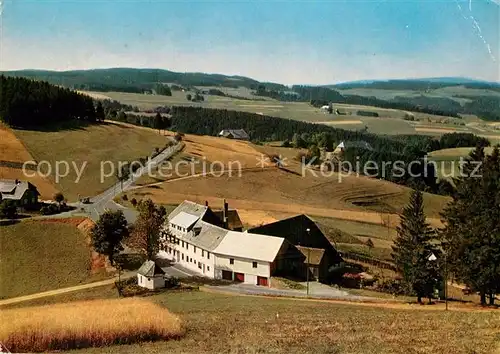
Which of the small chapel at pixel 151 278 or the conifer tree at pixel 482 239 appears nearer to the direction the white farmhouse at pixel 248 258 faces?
the small chapel

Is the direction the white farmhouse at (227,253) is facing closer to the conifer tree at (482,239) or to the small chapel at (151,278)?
the small chapel

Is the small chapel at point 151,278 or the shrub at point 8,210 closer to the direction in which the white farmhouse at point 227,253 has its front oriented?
the small chapel

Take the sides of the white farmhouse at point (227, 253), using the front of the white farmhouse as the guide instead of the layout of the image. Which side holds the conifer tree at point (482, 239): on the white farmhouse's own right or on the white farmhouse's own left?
on the white farmhouse's own left

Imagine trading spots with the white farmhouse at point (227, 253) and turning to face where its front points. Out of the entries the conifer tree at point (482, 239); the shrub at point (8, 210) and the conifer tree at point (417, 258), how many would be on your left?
2

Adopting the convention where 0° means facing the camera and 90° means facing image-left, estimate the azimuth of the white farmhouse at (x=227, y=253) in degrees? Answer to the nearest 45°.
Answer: approximately 45°

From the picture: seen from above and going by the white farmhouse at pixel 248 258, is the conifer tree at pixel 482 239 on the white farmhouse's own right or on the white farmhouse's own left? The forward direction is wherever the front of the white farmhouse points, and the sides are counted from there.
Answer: on the white farmhouse's own left

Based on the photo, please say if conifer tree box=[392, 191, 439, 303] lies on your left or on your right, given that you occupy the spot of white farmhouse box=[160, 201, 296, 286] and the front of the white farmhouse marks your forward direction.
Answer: on your left

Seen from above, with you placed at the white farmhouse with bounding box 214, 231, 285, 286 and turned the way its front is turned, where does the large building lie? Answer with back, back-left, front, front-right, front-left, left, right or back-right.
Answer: back
